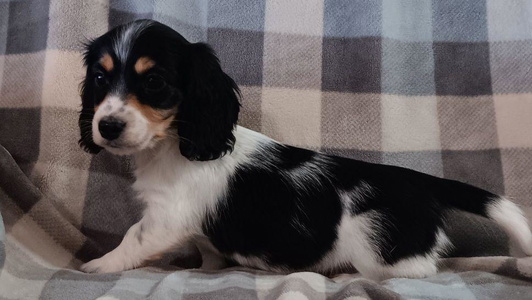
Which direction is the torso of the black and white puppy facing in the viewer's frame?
to the viewer's left
